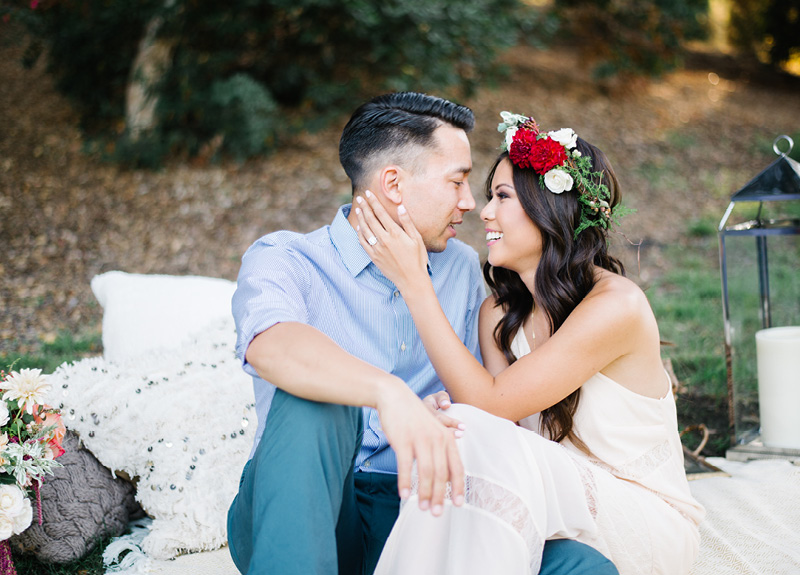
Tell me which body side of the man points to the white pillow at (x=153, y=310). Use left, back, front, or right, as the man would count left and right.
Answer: back

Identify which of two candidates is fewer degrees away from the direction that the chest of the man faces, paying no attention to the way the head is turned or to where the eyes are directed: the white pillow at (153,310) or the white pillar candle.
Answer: the white pillar candle

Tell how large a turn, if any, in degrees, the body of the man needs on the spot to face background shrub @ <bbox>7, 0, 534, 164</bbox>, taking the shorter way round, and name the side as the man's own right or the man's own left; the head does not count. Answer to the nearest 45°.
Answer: approximately 135° to the man's own left

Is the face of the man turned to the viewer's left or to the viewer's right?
to the viewer's right

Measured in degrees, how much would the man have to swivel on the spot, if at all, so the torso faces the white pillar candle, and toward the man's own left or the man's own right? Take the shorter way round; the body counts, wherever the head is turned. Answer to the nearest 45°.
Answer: approximately 90° to the man's own left

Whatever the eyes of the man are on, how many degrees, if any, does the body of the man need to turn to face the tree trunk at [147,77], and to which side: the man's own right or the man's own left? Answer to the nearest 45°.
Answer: approximately 135° to the man's own left

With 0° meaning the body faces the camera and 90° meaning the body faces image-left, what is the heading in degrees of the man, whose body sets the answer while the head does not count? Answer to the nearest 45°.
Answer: approximately 315°

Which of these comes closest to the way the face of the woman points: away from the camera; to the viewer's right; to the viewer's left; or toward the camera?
to the viewer's left

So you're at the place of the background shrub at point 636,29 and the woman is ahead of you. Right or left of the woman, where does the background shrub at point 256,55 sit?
right
